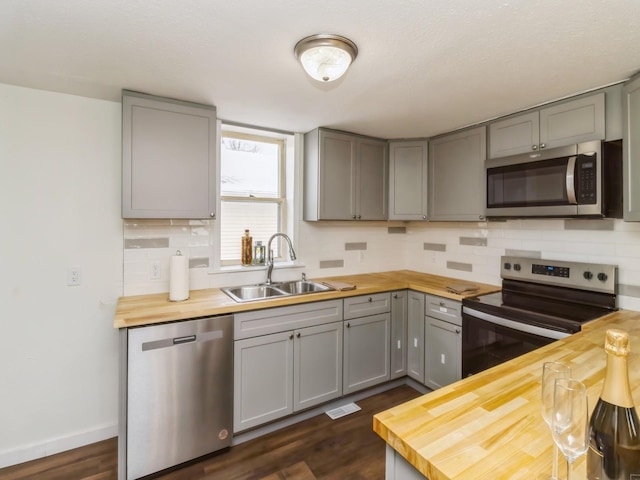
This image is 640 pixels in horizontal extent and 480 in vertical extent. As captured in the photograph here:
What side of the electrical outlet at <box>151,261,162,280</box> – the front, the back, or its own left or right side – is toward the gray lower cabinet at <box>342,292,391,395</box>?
left

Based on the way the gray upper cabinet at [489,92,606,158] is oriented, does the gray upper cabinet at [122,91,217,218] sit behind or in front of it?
in front

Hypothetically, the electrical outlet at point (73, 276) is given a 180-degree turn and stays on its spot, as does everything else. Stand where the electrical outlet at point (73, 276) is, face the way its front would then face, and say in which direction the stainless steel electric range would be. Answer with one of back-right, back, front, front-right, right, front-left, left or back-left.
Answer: back-right

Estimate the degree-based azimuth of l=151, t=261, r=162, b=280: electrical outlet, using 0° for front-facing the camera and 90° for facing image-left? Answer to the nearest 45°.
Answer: approximately 0°

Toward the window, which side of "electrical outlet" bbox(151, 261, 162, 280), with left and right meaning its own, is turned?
left

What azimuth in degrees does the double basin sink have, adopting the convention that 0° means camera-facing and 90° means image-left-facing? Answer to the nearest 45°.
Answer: approximately 315°
